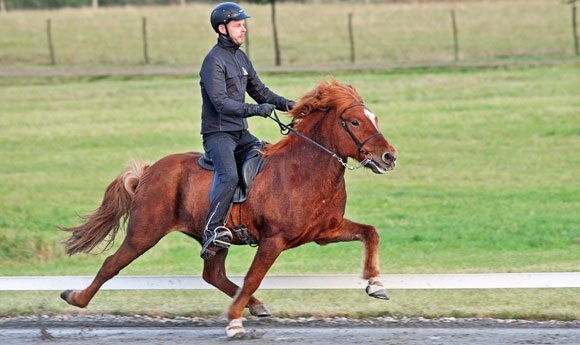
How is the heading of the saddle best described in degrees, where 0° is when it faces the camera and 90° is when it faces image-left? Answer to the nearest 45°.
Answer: approximately 270°
